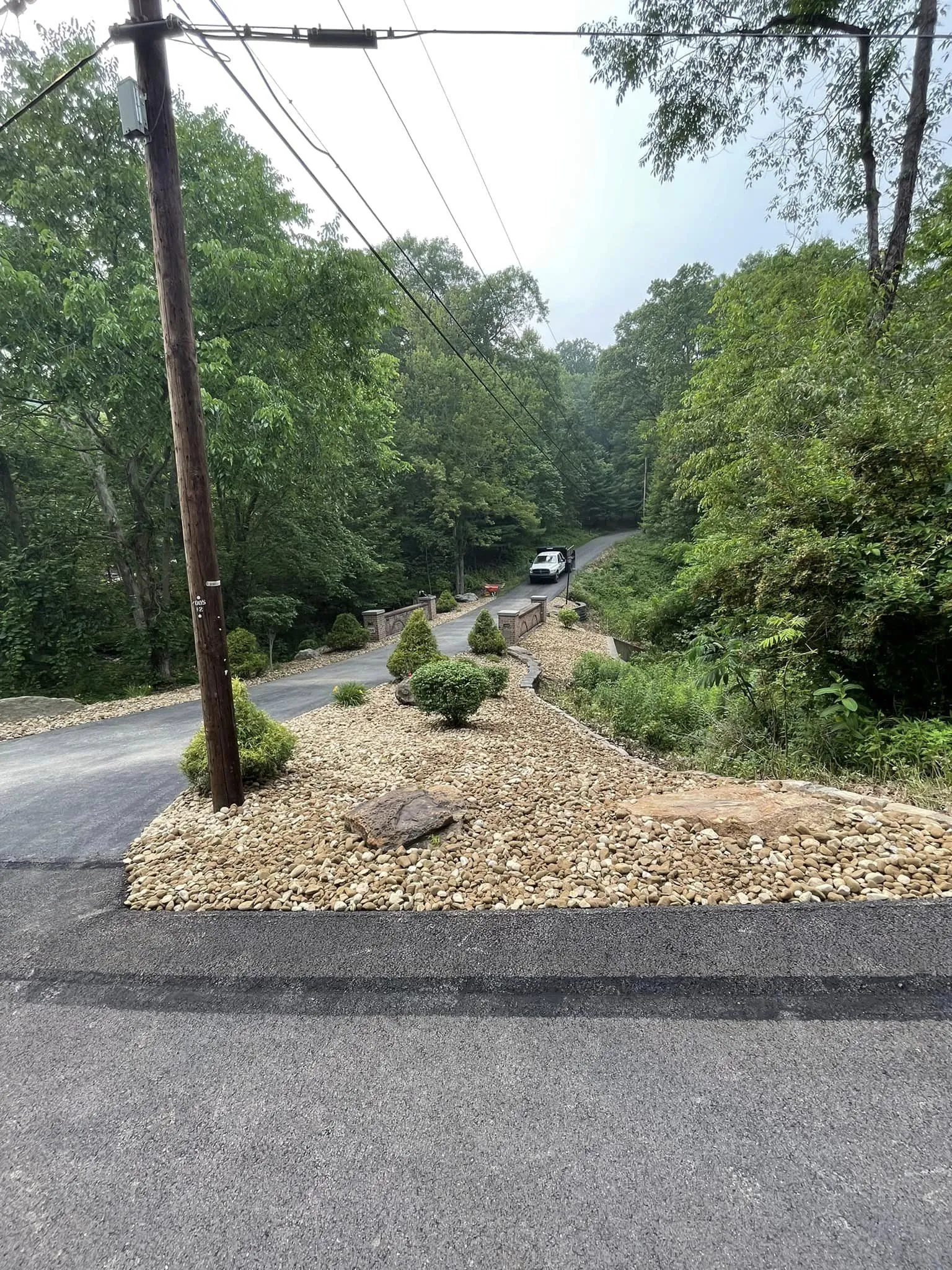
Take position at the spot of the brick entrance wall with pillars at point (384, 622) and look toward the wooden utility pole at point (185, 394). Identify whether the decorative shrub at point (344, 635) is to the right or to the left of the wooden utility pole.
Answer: right

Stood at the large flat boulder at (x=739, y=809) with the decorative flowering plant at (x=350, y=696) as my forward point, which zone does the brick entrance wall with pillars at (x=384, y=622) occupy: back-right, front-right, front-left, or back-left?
front-right

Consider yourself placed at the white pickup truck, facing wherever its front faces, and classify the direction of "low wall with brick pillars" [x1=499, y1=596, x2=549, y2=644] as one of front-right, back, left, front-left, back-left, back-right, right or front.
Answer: front-left

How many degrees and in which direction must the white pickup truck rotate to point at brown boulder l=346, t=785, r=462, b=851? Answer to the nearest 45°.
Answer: approximately 45° to its left

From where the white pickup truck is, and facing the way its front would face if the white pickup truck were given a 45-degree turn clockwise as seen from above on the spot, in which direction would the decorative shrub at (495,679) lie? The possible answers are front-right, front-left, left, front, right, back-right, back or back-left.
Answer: left

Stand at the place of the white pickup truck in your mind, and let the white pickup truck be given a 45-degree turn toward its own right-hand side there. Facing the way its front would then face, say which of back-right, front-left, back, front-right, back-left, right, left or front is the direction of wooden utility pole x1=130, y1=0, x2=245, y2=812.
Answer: left

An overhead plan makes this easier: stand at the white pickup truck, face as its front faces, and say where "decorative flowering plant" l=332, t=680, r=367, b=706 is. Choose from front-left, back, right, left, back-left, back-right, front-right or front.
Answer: front-left

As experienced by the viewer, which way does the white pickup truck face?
facing the viewer and to the left of the viewer

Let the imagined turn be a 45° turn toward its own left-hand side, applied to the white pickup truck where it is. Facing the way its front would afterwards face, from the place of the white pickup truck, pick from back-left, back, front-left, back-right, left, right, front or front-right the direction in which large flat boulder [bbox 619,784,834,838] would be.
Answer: front

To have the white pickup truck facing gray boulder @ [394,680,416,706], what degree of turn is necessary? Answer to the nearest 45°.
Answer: approximately 45° to its left

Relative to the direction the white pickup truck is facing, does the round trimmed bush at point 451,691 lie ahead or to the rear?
ahead

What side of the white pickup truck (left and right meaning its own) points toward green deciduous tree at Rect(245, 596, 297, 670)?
front

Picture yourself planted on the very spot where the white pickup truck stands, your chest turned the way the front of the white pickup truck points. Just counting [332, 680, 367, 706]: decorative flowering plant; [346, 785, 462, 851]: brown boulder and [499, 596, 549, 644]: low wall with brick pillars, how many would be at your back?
0
